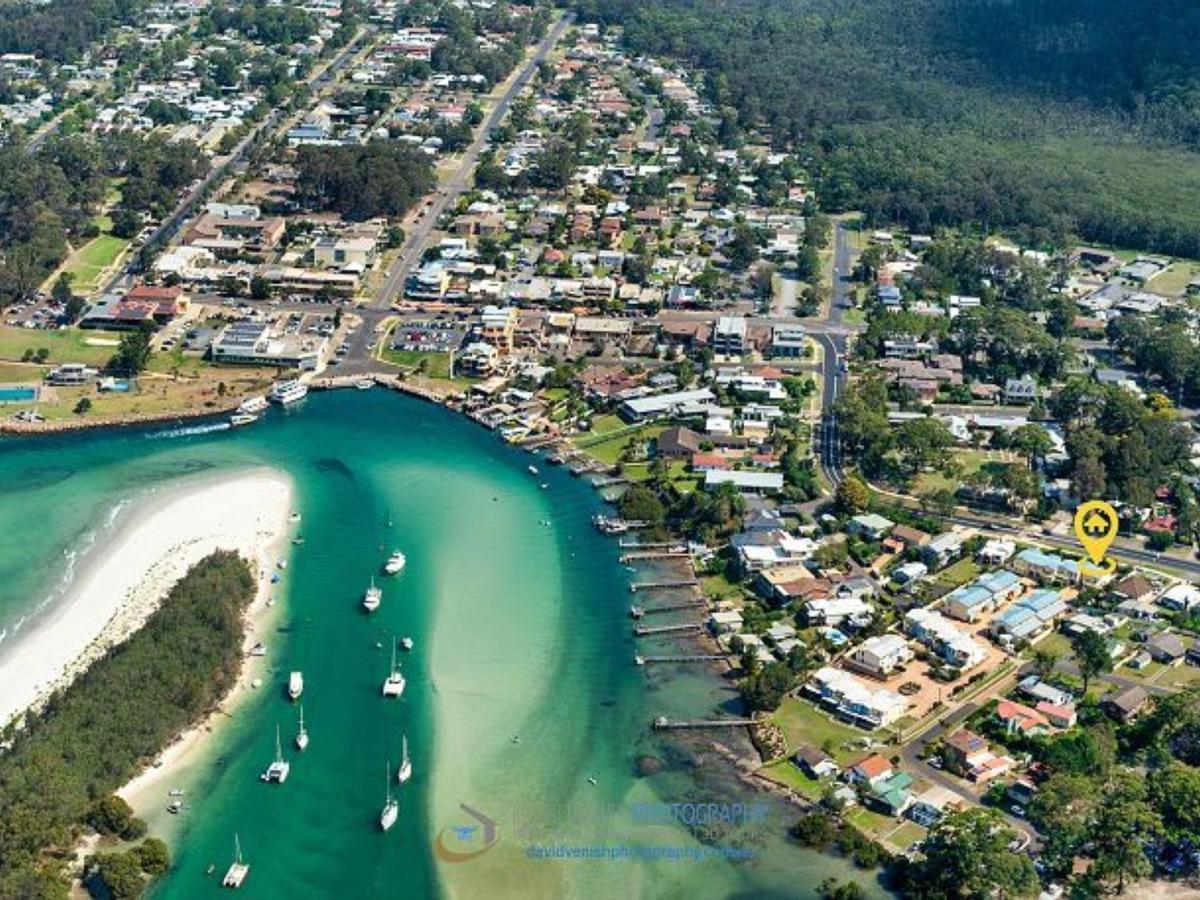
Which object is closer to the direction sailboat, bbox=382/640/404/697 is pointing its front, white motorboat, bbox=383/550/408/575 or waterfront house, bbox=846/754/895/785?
the white motorboat

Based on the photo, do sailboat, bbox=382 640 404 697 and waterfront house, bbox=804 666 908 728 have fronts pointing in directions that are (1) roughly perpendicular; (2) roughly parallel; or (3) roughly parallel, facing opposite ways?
roughly perpendicular

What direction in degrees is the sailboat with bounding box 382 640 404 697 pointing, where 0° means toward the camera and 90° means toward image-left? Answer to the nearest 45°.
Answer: approximately 180°

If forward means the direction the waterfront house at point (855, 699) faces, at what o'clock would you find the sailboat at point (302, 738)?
The sailboat is roughly at 1 o'clock from the waterfront house.

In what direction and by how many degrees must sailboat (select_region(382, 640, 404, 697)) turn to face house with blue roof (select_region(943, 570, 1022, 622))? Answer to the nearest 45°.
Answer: approximately 90° to its right

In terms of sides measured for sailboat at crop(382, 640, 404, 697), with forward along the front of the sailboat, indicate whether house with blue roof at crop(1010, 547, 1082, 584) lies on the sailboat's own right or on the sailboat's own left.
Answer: on the sailboat's own right

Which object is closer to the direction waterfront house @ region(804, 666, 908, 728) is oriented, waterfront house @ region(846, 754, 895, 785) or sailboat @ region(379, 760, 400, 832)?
the sailboat

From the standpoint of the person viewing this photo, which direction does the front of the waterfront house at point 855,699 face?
facing the viewer and to the left of the viewer

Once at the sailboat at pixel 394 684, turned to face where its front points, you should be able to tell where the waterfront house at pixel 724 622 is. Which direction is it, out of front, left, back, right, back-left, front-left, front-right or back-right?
right

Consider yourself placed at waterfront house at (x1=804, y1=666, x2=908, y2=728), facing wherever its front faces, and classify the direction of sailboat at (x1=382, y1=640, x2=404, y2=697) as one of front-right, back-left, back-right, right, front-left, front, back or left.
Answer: front-right

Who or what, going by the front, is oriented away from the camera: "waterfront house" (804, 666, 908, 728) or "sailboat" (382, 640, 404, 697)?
the sailboat

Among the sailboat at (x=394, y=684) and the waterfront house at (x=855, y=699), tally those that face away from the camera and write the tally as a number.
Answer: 1

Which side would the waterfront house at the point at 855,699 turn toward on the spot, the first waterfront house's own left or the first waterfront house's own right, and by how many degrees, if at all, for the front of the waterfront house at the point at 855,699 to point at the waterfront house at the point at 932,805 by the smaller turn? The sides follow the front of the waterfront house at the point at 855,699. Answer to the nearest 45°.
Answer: approximately 90° to the first waterfront house's own left

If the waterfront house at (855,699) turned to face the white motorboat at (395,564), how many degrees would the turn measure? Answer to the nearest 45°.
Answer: approximately 45° to its right

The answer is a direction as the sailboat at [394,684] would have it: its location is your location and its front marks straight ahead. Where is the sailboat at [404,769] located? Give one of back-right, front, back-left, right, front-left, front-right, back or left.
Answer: back

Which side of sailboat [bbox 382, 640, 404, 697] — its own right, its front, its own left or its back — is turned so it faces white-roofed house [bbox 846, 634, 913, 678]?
right

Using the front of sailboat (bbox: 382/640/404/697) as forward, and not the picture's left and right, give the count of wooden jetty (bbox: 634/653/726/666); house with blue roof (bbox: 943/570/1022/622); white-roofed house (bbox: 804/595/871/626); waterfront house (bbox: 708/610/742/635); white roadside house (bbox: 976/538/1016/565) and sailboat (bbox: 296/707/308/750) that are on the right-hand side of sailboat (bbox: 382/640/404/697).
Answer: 5

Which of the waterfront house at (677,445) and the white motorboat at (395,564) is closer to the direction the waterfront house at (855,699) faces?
the white motorboat

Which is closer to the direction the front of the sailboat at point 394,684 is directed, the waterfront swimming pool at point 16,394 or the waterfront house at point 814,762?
the waterfront swimming pool

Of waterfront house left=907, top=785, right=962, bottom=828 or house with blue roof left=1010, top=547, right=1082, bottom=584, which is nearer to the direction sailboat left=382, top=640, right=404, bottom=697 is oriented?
the house with blue roof
